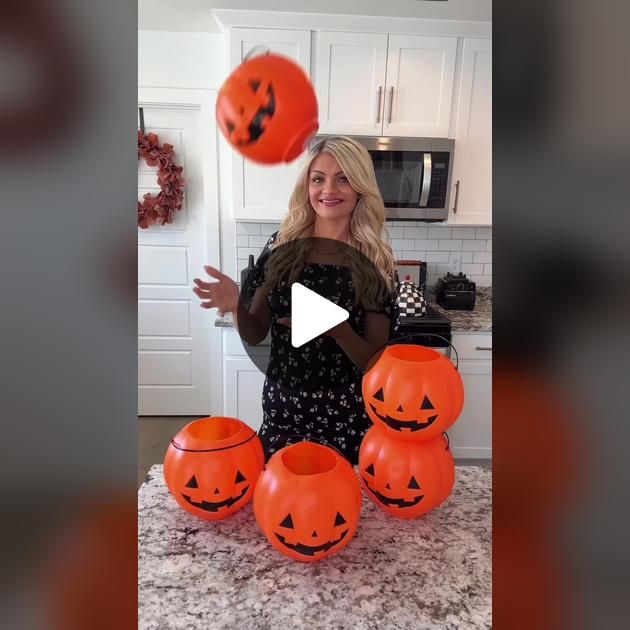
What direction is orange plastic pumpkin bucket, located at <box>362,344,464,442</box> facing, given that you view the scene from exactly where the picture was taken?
facing the viewer

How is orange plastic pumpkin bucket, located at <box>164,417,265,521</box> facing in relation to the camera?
toward the camera

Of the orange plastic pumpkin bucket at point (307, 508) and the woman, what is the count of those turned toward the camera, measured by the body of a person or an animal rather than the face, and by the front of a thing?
2

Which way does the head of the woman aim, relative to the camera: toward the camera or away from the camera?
toward the camera

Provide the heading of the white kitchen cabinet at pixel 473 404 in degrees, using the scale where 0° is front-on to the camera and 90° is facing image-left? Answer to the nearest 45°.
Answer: approximately 0°

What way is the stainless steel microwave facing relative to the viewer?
toward the camera

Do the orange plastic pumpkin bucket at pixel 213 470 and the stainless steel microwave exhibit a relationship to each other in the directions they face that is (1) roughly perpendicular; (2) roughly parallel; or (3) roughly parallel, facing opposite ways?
roughly parallel
